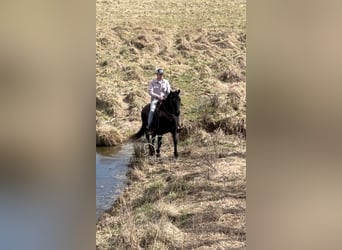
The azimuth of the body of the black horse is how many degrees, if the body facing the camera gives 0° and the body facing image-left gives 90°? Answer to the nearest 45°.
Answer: approximately 315°
